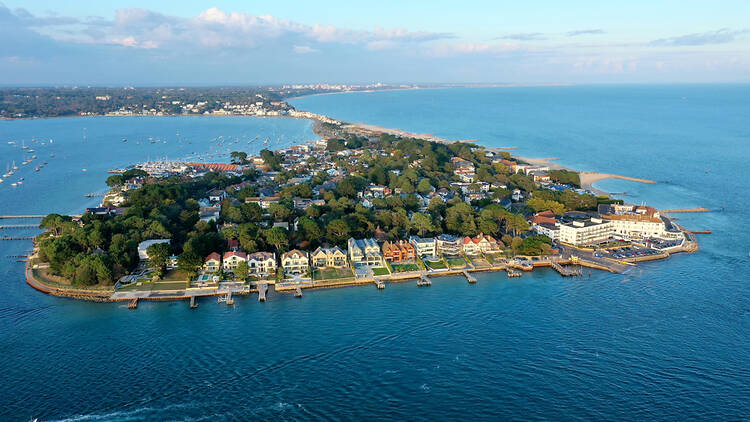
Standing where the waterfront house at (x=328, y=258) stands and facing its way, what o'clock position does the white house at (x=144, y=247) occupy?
The white house is roughly at 3 o'clock from the waterfront house.

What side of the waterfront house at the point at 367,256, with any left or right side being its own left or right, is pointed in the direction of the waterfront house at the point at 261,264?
right

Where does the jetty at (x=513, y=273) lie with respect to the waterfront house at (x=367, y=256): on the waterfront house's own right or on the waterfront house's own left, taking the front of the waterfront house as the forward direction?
on the waterfront house's own left

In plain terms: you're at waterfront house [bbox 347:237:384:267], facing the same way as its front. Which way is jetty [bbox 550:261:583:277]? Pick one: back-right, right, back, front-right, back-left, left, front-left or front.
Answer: left

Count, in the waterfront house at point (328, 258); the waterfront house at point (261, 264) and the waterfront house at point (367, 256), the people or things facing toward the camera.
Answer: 3

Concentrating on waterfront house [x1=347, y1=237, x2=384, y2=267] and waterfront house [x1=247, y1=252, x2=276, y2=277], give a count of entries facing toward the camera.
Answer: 2

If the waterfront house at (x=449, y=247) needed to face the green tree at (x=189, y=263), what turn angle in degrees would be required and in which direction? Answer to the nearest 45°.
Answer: approximately 45° to its right

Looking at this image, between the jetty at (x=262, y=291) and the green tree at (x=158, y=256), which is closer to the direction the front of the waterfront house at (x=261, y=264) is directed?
the jetty

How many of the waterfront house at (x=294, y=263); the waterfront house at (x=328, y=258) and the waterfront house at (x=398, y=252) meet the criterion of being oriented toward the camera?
3
